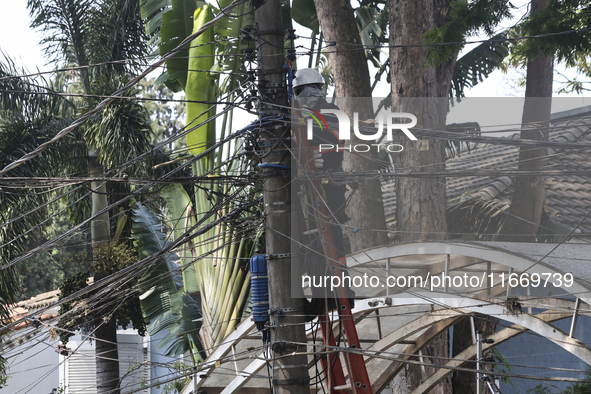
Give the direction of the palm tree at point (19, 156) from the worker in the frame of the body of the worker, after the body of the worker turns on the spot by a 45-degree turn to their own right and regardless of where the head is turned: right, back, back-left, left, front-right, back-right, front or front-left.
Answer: front

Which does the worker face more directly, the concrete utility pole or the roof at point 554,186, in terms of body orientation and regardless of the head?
the concrete utility pole

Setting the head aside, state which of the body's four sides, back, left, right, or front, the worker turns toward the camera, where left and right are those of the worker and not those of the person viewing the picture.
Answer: left

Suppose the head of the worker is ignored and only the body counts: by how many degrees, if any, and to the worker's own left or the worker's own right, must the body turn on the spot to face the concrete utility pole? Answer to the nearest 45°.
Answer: approximately 45° to the worker's own left

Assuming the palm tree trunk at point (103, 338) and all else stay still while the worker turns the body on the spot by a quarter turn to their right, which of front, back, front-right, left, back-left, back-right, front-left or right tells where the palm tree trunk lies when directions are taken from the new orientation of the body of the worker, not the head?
front-left

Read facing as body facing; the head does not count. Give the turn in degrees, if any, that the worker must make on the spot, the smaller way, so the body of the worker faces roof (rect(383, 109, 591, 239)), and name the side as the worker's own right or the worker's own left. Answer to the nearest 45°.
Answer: approximately 135° to the worker's own right
